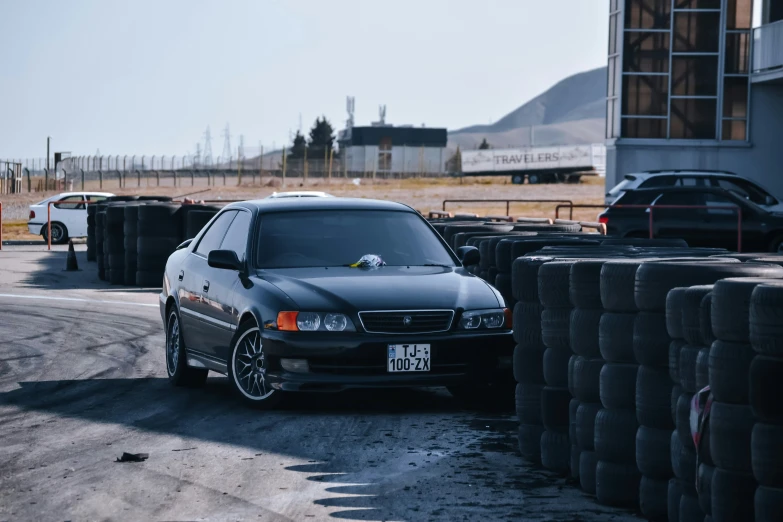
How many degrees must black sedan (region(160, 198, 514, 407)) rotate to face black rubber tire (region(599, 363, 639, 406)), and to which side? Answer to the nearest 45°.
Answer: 0° — it already faces it

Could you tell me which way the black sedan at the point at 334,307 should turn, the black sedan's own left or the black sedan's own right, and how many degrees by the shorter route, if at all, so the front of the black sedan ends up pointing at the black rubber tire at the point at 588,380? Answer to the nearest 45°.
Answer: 0° — it already faces it

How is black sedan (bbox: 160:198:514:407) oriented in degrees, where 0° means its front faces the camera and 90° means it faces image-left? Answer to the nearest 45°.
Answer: approximately 315°
